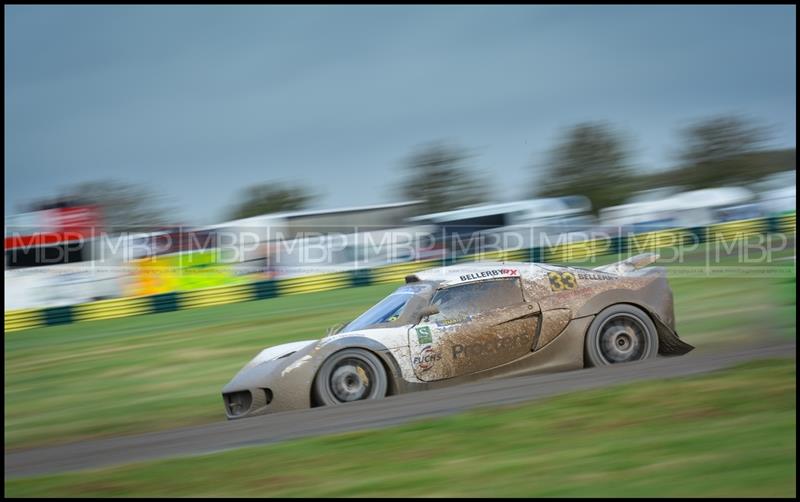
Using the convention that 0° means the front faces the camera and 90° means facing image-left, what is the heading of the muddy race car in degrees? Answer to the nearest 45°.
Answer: approximately 90°
